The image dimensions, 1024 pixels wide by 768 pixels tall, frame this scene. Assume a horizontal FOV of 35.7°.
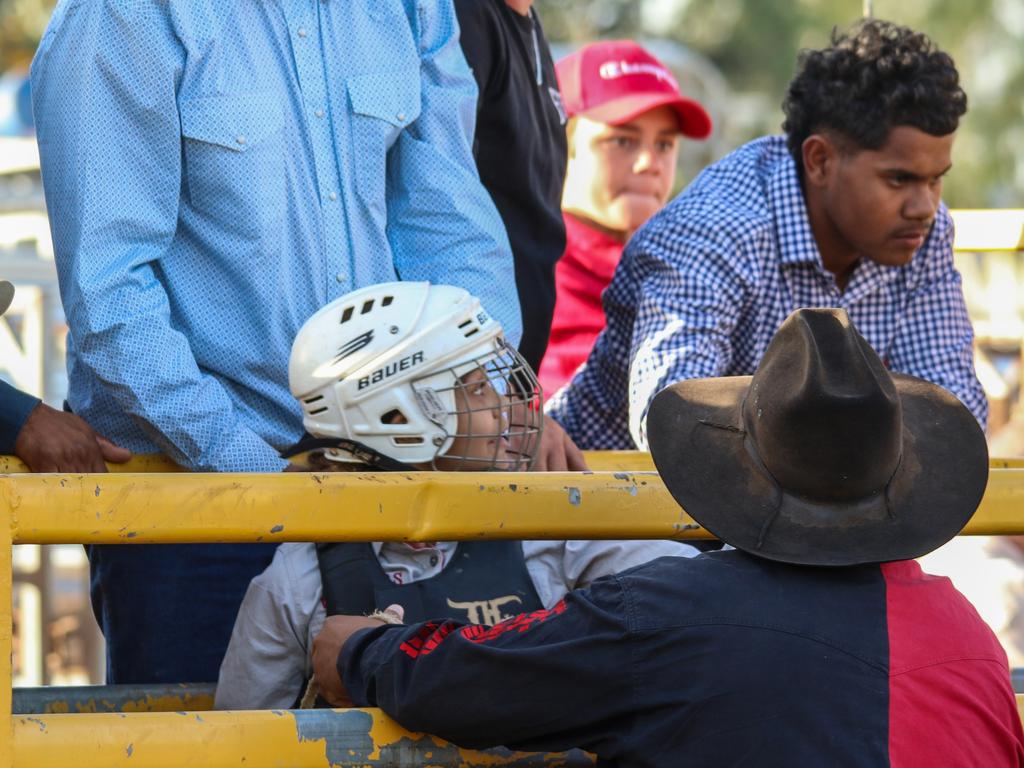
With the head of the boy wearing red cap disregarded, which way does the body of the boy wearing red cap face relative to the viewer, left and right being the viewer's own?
facing the viewer and to the right of the viewer

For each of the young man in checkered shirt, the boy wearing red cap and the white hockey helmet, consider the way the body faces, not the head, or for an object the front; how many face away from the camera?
0

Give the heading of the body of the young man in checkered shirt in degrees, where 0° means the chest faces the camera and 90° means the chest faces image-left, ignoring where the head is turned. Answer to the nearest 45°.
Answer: approximately 315°

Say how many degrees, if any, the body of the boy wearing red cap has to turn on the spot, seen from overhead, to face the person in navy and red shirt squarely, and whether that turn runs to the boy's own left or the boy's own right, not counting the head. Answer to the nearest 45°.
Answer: approximately 45° to the boy's own right

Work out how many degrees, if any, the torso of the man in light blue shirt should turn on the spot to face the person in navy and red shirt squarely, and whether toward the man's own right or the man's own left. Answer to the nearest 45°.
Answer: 0° — they already face them

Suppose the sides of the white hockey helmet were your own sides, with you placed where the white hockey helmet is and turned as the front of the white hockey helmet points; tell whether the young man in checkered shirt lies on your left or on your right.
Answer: on your left

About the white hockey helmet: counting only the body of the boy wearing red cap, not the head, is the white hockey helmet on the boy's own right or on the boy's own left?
on the boy's own right

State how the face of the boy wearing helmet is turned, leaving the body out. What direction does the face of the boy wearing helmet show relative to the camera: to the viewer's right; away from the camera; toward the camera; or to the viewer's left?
to the viewer's right

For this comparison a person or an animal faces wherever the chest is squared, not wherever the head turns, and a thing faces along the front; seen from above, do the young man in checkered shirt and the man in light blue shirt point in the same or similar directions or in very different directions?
same or similar directions

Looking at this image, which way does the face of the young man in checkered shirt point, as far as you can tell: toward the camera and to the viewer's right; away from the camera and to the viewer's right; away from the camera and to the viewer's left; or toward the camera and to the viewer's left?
toward the camera and to the viewer's right

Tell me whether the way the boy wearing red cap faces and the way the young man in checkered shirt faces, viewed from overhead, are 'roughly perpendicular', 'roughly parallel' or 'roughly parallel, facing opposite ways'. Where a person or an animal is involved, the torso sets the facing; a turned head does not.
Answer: roughly parallel

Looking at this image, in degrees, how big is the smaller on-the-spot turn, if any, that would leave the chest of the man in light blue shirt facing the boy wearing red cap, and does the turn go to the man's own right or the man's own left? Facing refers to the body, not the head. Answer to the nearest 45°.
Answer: approximately 90° to the man's own left

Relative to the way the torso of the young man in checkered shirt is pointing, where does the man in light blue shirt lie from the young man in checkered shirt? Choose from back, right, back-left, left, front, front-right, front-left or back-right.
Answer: right

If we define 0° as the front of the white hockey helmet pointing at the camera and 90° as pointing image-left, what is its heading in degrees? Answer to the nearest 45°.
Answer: approximately 270°
